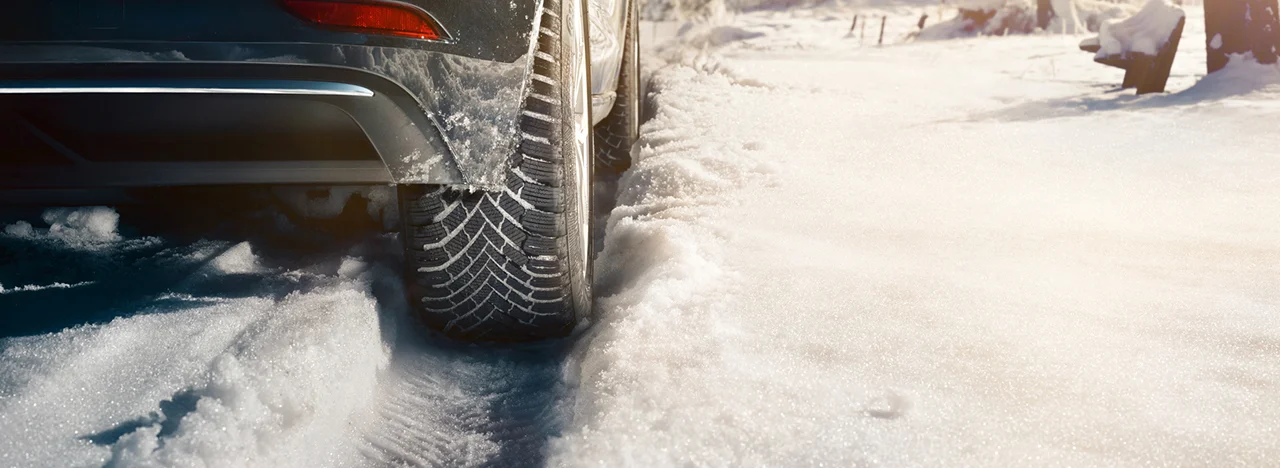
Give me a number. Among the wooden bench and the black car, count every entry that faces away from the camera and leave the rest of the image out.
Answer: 1

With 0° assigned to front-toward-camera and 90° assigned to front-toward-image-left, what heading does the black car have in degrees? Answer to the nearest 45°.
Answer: approximately 180°

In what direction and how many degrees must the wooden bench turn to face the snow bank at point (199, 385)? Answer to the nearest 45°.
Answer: approximately 90° to its left

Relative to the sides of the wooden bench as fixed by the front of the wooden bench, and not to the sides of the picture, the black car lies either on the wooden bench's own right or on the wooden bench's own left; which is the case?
on the wooden bench's own left

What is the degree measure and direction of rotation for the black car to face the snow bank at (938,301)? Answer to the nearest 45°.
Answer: approximately 90° to its right

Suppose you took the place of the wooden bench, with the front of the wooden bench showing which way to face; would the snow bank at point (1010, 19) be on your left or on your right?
on your right

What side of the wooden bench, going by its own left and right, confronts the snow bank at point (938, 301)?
left

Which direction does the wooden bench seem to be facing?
to the viewer's left

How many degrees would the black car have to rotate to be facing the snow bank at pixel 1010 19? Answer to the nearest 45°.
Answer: approximately 45° to its right
